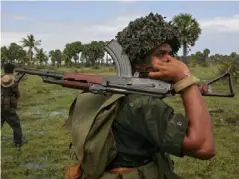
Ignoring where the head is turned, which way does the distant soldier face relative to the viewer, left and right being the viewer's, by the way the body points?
facing away from the viewer and to the right of the viewer

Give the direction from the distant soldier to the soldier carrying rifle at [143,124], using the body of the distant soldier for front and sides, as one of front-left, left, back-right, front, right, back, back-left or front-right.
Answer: back-right
